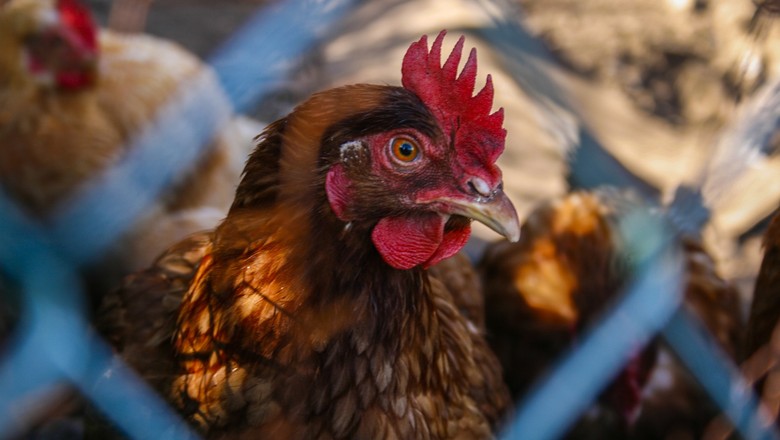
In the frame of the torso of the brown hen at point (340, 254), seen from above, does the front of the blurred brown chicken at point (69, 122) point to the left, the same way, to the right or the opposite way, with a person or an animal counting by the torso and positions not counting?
to the right

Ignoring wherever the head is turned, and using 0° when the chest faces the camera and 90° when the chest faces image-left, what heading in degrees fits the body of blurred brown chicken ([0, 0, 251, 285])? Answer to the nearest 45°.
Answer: approximately 45°

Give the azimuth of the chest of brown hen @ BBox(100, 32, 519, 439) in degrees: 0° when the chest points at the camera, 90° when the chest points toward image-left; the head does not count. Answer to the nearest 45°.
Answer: approximately 315°
